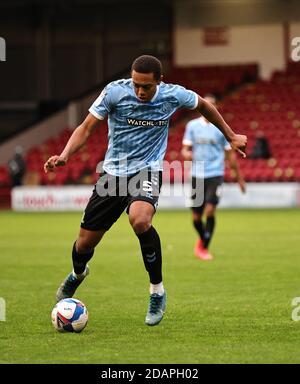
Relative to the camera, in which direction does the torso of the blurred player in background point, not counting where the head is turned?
toward the camera
